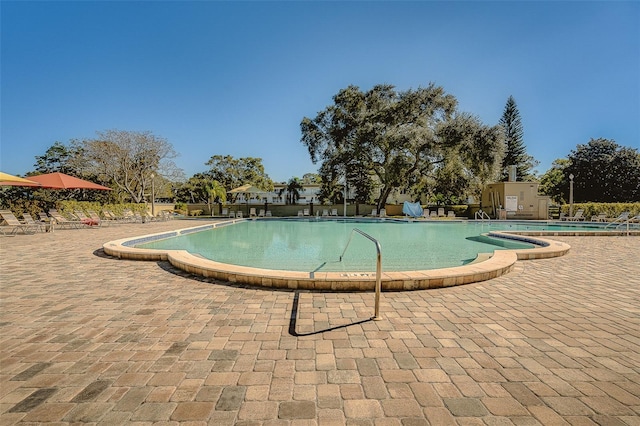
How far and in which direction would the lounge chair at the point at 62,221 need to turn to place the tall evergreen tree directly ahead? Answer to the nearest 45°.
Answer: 0° — it already faces it

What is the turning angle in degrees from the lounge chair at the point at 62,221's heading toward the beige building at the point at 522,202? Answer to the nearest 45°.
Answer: approximately 45° to its left

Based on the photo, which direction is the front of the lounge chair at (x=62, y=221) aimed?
to the viewer's right
